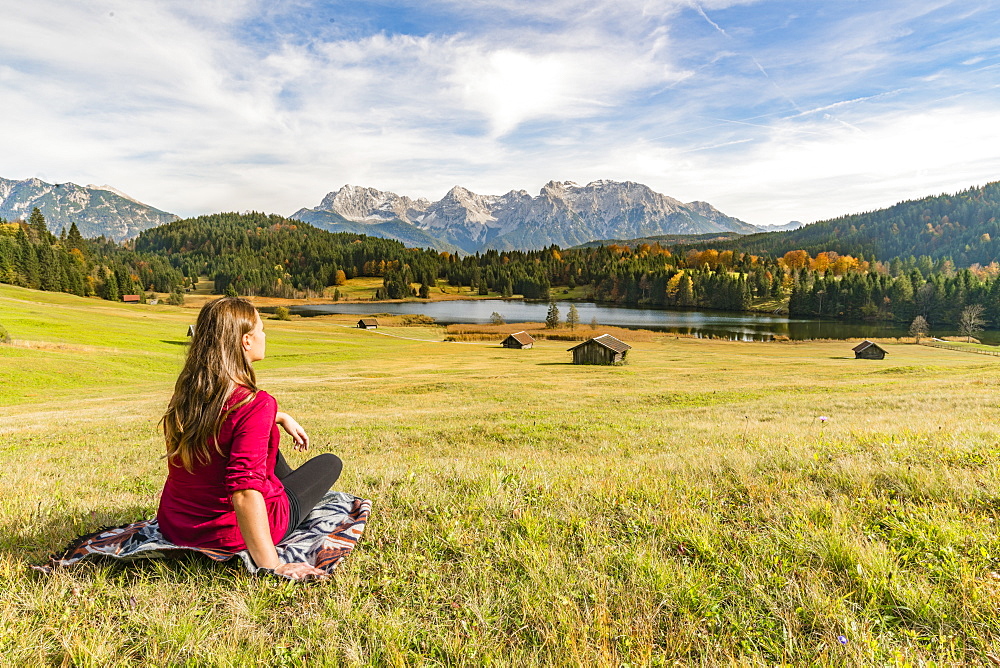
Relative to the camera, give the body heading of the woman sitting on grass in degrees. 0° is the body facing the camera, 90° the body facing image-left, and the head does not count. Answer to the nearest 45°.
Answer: approximately 225°

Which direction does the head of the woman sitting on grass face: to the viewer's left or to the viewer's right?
to the viewer's right
